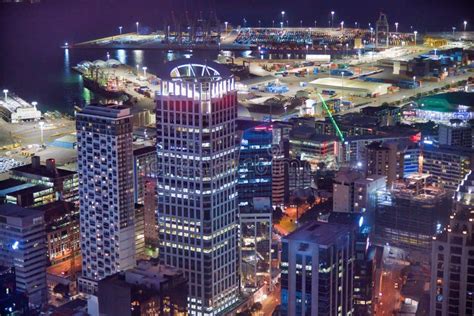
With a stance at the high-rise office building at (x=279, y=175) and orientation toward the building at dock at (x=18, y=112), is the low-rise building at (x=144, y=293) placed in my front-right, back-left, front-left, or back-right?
back-left

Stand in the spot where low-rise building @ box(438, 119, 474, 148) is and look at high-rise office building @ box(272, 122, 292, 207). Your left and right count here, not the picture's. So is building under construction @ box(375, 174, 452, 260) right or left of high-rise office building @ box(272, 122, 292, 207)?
left

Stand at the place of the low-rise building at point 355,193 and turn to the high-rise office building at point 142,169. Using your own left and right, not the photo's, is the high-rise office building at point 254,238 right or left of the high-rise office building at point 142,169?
left

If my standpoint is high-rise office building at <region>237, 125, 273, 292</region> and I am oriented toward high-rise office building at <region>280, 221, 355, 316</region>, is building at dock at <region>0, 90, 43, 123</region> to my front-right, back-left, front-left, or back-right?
back-right
